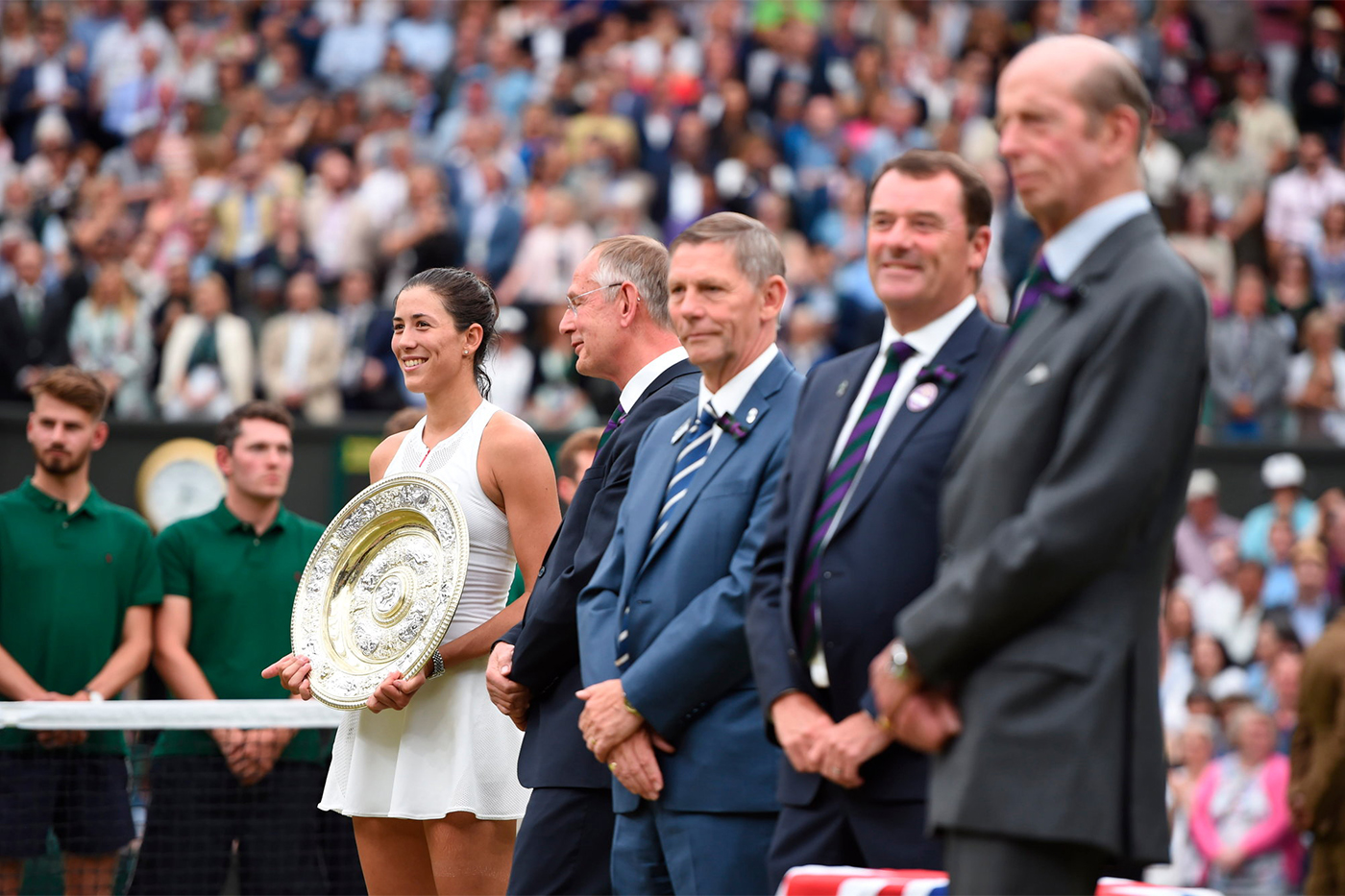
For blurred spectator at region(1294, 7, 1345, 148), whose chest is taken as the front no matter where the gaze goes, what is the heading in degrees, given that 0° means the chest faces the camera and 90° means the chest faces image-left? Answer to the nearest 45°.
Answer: approximately 0°

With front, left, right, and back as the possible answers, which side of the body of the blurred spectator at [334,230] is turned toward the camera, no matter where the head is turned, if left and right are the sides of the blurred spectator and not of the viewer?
front

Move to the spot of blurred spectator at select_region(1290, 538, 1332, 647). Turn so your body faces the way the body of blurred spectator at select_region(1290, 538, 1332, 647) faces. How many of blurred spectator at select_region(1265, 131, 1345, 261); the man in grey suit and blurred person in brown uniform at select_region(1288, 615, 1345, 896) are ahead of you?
2

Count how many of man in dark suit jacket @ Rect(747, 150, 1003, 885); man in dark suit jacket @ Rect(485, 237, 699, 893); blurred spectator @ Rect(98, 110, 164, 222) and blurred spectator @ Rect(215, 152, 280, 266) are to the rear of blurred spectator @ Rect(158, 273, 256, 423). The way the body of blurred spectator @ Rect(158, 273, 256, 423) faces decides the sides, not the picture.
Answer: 2

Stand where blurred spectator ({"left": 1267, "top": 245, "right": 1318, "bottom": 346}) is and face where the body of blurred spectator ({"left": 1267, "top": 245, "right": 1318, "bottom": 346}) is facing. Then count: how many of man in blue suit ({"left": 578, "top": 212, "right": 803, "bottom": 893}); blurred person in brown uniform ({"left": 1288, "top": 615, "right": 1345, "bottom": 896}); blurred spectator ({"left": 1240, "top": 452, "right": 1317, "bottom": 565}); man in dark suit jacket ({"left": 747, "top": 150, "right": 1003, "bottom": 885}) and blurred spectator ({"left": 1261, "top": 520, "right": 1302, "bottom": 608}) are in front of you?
5

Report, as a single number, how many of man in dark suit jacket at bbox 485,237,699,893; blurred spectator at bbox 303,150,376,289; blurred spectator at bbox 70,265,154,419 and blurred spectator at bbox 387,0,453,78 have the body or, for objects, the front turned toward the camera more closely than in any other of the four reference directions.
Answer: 3

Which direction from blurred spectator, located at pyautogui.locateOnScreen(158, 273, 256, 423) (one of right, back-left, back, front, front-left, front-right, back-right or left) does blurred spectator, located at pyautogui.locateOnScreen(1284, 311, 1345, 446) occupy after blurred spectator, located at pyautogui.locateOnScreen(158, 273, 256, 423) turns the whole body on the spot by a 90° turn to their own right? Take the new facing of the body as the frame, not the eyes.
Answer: back

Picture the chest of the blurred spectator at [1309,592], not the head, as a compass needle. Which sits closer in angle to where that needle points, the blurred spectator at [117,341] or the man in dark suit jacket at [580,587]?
the man in dark suit jacket

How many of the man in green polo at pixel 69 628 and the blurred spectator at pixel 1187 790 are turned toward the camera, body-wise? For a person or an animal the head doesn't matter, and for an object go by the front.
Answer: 2

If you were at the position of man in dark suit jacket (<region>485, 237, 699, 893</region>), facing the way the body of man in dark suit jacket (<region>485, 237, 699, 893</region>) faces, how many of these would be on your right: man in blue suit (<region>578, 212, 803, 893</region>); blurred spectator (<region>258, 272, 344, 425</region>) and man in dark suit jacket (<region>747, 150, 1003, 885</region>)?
1

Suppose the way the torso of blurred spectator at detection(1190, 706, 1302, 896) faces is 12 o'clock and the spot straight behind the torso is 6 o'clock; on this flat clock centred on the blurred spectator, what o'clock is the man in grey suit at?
The man in grey suit is roughly at 12 o'clock from the blurred spectator.

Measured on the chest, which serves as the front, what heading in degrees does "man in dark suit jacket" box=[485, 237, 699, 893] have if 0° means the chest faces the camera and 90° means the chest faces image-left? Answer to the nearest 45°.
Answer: approximately 90°

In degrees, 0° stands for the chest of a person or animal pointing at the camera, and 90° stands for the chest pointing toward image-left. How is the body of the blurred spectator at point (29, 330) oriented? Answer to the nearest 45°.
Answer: approximately 0°

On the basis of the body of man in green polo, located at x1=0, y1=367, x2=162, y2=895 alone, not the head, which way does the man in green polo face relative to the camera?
toward the camera

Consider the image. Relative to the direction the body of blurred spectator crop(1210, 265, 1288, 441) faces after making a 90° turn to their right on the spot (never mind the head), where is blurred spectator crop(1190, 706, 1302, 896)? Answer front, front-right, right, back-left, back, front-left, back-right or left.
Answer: left

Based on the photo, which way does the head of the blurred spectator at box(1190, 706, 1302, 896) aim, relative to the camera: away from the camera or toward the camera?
toward the camera

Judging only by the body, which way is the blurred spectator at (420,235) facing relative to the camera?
toward the camera

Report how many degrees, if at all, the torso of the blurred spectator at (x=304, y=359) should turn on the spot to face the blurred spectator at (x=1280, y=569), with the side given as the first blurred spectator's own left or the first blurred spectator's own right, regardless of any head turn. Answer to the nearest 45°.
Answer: approximately 90° to the first blurred spectator's own left
